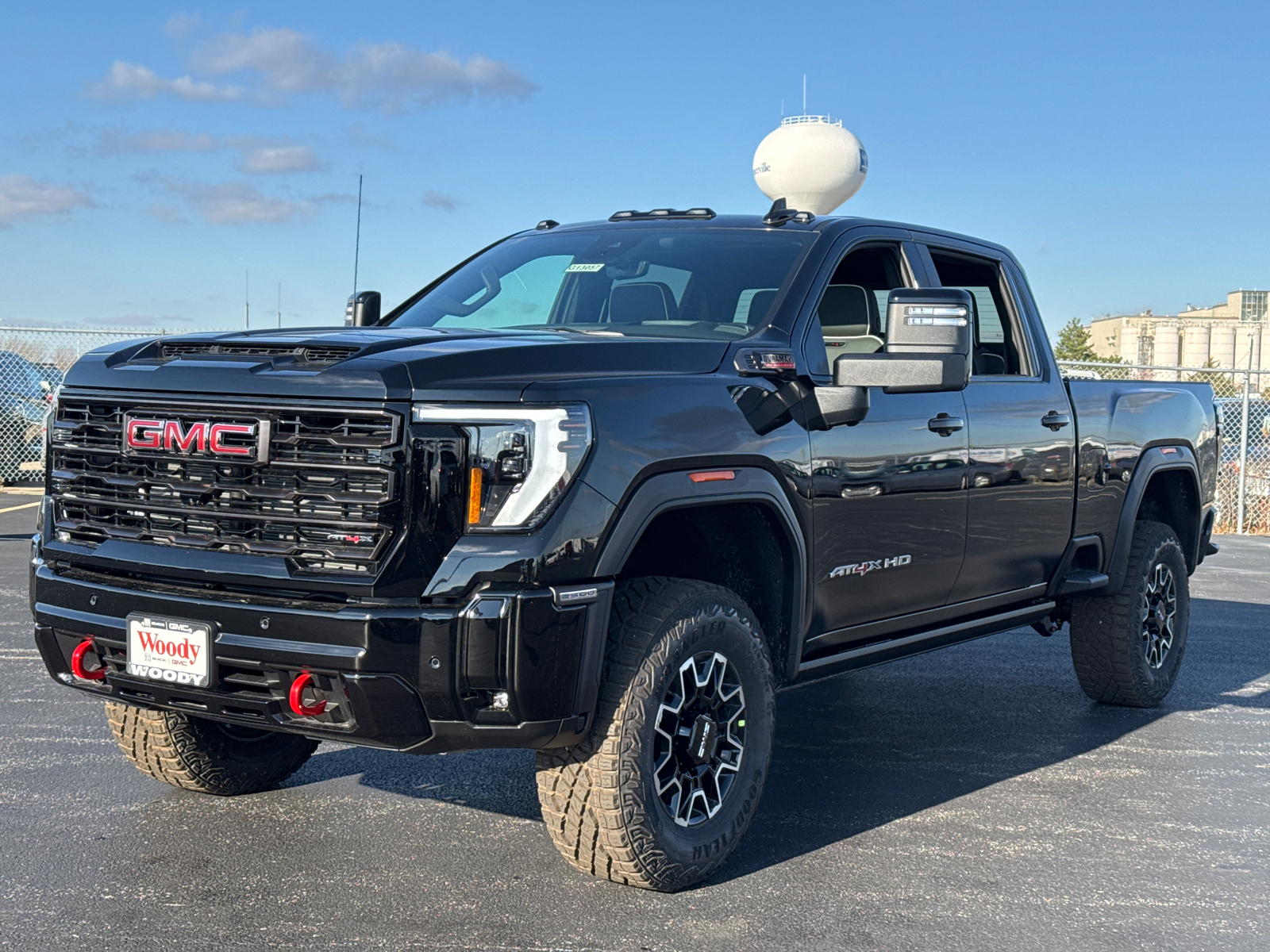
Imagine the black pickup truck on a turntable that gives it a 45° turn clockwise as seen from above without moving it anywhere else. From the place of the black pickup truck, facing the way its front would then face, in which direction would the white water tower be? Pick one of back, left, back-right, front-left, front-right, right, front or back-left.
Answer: right

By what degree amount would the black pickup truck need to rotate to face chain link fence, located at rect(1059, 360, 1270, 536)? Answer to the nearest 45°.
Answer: approximately 180°

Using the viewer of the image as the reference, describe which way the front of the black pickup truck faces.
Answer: facing the viewer and to the left of the viewer

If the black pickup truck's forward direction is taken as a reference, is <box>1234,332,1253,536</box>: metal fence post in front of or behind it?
behind
